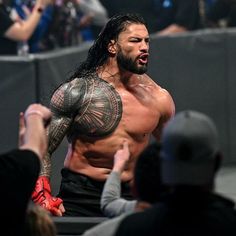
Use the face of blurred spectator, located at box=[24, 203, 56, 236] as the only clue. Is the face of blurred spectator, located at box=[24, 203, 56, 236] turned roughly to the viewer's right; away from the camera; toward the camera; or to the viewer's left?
away from the camera

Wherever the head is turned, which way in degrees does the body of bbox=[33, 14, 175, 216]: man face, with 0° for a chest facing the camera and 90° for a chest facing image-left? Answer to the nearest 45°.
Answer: approximately 315°

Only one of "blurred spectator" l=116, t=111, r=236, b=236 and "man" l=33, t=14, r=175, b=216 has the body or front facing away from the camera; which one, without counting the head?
the blurred spectator

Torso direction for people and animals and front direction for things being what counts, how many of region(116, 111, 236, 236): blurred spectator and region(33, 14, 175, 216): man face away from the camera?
1

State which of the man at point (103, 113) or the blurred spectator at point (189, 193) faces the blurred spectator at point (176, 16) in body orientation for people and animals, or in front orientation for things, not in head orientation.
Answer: the blurred spectator at point (189, 193)

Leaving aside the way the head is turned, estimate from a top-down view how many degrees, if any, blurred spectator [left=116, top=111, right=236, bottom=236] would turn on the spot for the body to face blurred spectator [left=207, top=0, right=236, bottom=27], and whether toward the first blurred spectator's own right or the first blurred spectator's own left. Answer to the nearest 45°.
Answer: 0° — they already face them

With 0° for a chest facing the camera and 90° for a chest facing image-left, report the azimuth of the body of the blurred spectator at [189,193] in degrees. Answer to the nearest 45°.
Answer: approximately 180°

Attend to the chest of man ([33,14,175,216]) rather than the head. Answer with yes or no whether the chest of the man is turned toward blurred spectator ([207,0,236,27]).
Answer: no

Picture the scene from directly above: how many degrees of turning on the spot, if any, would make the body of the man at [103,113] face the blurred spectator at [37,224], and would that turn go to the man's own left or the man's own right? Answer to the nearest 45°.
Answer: approximately 45° to the man's own right

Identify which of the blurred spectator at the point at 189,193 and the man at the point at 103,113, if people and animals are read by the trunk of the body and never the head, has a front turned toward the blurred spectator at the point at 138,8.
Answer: the blurred spectator at the point at 189,193

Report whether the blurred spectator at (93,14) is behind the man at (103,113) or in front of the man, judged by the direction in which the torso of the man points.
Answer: behind

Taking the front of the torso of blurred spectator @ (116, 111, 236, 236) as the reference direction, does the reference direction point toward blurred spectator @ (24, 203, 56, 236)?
no

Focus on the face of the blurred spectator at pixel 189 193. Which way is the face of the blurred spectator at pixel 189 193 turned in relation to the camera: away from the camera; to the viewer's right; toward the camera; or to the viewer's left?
away from the camera

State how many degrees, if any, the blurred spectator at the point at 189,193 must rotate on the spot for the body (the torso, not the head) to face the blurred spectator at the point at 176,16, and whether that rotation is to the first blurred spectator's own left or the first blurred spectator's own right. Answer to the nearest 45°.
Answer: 0° — they already face them
